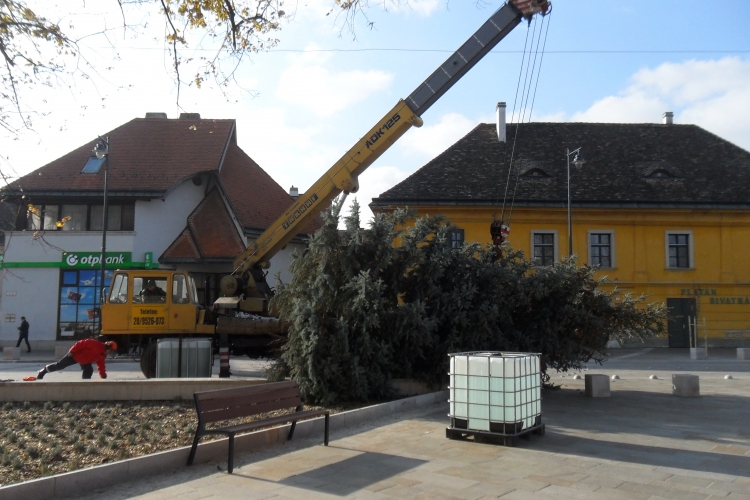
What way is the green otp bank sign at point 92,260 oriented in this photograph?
toward the camera

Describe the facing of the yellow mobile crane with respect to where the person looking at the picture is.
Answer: facing to the left of the viewer

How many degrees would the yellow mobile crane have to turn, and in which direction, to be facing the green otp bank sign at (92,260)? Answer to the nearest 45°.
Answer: approximately 45° to its right

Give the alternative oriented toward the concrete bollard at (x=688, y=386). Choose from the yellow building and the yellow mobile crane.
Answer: the yellow building

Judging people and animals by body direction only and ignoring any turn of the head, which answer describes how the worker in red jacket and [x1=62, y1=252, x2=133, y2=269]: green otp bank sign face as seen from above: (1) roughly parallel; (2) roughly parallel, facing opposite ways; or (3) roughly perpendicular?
roughly perpendicular

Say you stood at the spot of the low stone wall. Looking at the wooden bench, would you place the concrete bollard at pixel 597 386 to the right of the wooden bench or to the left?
left

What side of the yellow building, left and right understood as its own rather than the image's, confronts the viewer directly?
front

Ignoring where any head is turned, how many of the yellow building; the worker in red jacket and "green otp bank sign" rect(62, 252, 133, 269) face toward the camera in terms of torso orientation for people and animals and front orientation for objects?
2

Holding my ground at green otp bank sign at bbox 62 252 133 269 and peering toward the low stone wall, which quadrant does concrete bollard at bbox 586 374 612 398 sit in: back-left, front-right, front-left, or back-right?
front-left

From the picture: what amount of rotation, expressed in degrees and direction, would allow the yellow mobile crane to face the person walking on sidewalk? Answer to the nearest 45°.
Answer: approximately 45° to its right

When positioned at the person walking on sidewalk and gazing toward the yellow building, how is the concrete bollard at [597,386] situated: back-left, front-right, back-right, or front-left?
front-right

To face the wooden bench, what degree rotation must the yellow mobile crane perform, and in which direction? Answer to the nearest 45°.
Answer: approximately 90° to its left

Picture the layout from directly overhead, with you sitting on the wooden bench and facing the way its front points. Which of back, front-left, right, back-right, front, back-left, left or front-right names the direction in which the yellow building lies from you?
left

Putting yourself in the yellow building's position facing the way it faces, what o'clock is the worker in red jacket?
The worker in red jacket is roughly at 1 o'clock from the yellow building.

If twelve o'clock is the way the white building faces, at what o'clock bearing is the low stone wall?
The low stone wall is roughly at 12 o'clock from the white building.
